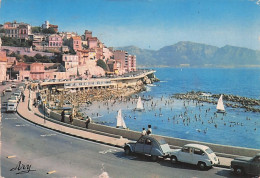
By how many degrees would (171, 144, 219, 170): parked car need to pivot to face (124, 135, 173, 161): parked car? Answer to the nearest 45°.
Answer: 0° — it already faces it
